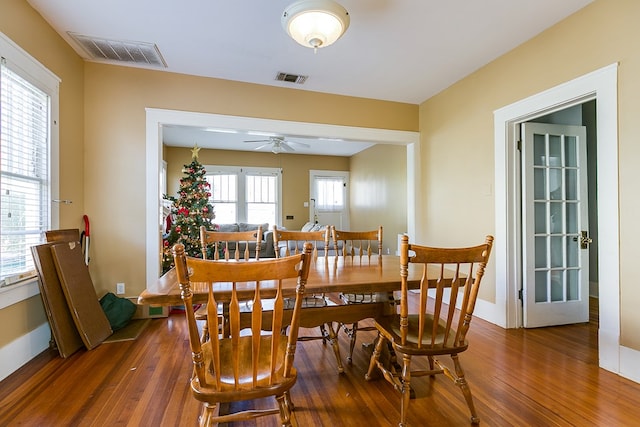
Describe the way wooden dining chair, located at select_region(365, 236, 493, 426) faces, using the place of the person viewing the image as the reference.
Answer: facing away from the viewer and to the left of the viewer

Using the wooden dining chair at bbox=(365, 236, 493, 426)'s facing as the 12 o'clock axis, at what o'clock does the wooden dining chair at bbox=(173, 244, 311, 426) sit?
the wooden dining chair at bbox=(173, 244, 311, 426) is roughly at 9 o'clock from the wooden dining chair at bbox=(365, 236, 493, 426).

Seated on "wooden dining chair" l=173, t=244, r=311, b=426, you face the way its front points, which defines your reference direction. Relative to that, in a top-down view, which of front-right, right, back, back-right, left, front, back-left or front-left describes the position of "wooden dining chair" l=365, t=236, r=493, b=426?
right

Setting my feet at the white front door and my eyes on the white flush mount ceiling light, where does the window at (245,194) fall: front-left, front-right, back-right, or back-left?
front-right

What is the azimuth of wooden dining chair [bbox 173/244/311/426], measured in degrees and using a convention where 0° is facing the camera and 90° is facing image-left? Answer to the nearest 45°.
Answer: approximately 180°

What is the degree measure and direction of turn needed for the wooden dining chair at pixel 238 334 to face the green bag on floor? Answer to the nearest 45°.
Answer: approximately 45° to its left

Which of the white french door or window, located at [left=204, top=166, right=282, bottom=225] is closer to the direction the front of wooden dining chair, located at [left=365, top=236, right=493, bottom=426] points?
the window

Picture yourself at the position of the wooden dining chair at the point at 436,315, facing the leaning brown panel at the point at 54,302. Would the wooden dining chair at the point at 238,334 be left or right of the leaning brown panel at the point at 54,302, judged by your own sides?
left

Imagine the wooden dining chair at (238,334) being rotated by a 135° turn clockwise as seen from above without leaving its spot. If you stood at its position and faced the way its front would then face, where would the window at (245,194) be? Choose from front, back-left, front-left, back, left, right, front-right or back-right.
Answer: back-left

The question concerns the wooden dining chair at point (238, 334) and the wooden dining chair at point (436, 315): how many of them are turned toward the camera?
0

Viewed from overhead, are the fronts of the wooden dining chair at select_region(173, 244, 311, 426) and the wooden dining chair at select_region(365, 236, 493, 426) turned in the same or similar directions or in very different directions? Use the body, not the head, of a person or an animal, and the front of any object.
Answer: same or similar directions

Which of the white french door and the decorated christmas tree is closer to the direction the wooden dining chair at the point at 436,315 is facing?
the decorated christmas tree

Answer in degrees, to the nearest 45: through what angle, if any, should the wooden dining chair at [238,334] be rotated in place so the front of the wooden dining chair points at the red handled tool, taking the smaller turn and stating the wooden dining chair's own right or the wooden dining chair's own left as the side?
approximately 45° to the wooden dining chair's own left

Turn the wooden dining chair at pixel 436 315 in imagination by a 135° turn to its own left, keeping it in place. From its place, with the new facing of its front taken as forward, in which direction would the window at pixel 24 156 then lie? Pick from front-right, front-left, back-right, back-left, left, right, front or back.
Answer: right

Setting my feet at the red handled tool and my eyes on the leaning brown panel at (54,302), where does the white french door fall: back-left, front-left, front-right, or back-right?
front-left

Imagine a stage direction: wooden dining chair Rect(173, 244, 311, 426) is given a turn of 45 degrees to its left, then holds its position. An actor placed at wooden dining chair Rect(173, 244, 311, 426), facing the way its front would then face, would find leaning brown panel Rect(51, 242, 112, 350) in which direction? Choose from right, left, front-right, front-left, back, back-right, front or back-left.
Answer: front

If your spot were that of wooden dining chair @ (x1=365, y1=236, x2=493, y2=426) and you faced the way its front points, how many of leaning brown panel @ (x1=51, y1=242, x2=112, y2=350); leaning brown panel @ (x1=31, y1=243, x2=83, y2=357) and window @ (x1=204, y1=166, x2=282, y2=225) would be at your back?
0
